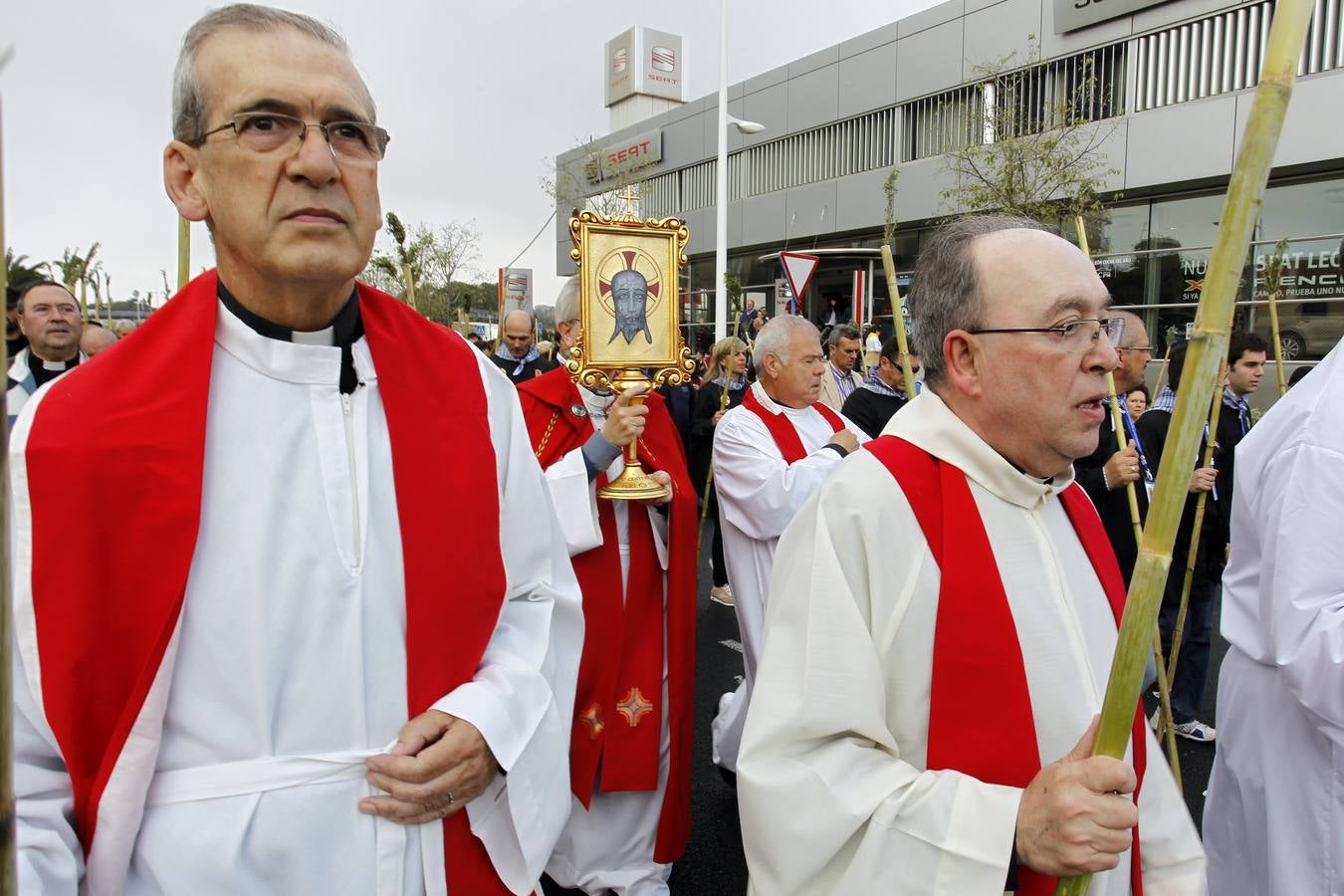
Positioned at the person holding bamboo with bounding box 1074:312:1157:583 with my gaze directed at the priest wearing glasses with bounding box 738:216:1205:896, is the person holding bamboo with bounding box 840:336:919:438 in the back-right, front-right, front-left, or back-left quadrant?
back-right

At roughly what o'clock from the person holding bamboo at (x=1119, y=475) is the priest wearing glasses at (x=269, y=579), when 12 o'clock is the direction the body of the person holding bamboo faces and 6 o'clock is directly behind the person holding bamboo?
The priest wearing glasses is roughly at 2 o'clock from the person holding bamboo.

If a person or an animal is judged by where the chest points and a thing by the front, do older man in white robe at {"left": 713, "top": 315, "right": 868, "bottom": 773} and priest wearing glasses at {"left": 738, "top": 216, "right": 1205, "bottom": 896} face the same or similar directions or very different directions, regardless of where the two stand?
same or similar directions

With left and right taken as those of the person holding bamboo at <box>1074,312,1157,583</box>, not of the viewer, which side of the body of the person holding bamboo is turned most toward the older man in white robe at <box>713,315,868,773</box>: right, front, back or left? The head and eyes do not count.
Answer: right

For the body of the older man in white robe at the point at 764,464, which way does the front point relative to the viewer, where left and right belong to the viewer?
facing the viewer and to the right of the viewer

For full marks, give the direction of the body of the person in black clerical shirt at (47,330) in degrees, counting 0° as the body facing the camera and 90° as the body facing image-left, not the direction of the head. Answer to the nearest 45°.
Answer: approximately 315°

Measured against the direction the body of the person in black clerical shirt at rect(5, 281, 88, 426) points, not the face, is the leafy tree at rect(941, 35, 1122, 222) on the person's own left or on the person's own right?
on the person's own left

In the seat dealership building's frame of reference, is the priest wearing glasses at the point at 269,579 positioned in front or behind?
in front

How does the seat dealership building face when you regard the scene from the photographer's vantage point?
facing the viewer and to the left of the viewer

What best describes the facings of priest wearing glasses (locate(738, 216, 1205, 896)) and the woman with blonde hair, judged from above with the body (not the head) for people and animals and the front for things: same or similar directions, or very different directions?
same or similar directions

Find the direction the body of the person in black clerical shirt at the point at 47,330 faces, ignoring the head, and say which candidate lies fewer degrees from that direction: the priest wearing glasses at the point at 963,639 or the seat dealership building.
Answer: the priest wearing glasses

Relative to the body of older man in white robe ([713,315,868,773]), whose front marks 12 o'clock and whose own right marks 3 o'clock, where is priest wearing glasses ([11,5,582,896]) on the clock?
The priest wearing glasses is roughly at 2 o'clock from the older man in white robe.
